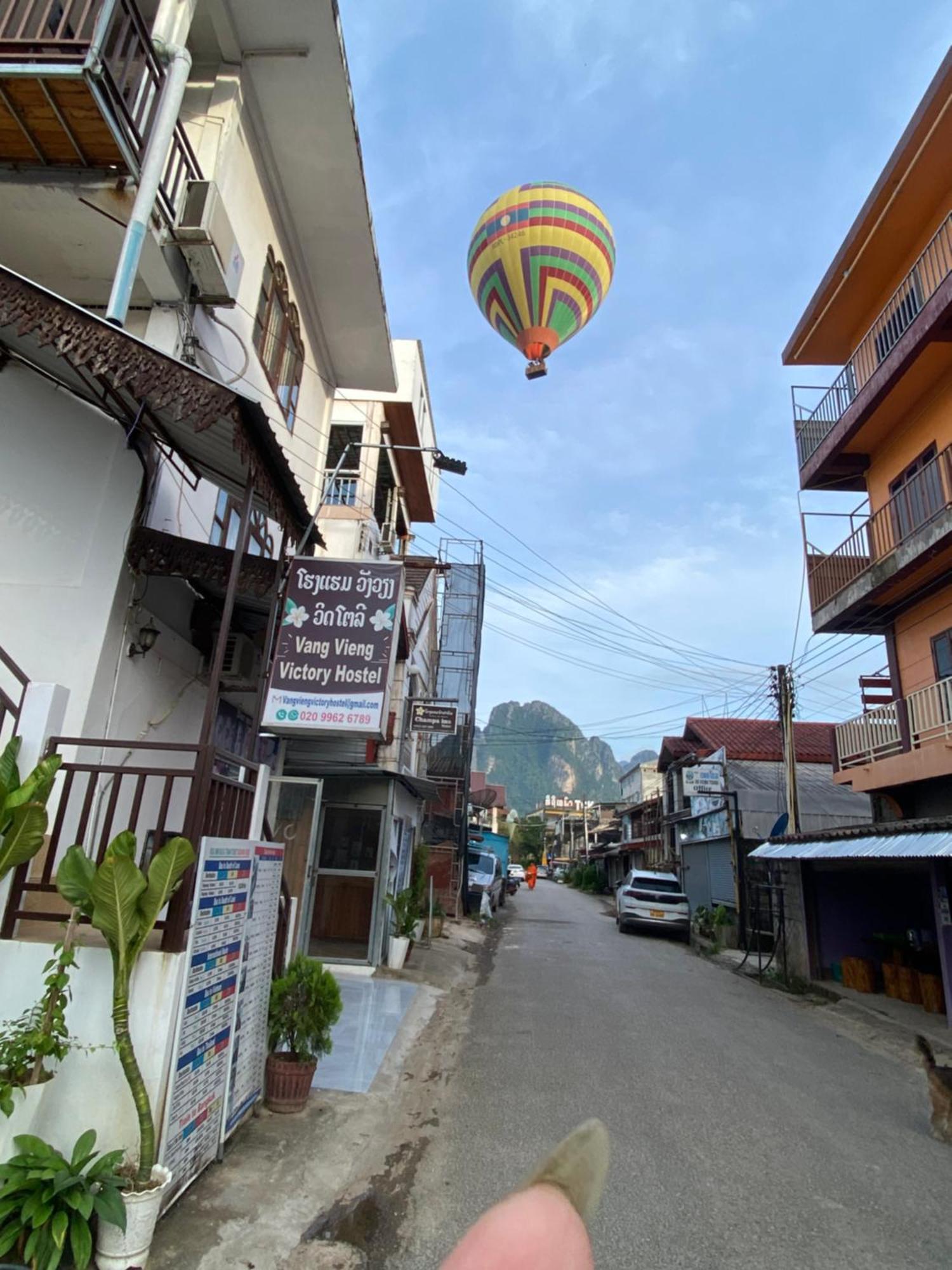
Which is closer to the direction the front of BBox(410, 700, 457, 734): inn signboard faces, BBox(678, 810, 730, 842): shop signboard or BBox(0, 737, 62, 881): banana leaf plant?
the banana leaf plant

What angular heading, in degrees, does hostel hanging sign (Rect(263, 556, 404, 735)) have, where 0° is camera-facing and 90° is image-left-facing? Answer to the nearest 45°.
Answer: approximately 0°

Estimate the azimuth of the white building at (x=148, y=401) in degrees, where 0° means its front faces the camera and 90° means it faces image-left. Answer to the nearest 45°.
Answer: approximately 315°

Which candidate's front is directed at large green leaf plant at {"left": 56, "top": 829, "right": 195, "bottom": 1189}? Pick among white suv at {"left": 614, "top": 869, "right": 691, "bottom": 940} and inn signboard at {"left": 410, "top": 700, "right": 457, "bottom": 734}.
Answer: the inn signboard

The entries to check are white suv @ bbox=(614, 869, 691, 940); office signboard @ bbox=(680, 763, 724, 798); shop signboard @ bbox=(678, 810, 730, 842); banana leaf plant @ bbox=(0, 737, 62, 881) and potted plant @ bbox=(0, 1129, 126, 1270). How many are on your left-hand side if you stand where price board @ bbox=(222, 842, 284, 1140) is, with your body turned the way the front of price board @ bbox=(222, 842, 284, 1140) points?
3

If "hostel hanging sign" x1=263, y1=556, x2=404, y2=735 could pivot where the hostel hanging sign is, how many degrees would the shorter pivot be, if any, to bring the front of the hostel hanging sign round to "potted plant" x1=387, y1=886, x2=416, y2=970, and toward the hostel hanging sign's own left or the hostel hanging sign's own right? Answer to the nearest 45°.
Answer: approximately 180°

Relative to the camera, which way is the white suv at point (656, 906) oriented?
away from the camera

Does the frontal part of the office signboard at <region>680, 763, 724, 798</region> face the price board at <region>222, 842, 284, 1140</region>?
yes

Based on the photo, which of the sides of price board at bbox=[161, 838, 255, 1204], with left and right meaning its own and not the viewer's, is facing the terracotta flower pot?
left

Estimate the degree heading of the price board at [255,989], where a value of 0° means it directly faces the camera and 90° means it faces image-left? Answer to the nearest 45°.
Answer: approximately 315°

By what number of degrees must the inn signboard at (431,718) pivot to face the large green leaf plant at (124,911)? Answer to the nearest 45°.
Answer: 0° — it already faces it

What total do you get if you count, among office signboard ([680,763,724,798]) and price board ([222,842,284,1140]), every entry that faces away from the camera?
0

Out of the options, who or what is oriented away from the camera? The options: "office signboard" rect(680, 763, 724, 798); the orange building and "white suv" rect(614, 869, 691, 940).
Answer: the white suv
